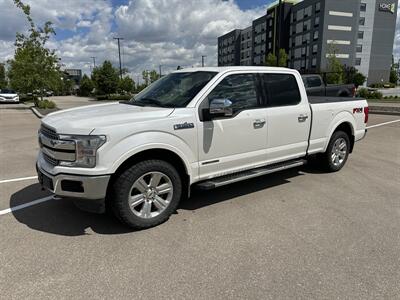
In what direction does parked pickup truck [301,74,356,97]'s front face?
to the viewer's left

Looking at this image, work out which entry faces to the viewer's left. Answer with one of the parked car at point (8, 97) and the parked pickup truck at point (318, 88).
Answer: the parked pickup truck at point (318, 88)

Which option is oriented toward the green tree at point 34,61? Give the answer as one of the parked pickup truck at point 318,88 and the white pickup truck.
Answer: the parked pickup truck

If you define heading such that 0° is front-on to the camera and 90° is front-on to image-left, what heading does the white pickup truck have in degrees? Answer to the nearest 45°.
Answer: approximately 45°

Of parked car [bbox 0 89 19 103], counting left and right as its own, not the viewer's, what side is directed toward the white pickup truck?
front

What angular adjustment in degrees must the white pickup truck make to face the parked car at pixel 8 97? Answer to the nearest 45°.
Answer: approximately 90° to its right

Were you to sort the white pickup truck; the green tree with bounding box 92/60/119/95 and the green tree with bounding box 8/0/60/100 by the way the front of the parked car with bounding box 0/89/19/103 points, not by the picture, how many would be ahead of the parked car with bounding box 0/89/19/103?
2

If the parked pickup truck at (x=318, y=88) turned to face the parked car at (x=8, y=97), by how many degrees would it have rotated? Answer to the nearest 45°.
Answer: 0° — it already faces it

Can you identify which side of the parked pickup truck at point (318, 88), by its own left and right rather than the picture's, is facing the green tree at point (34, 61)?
front

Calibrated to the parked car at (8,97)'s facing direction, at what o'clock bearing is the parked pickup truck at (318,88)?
the parked pickup truck at (318,88) is roughly at 11 o'clock from the parked car at (8,97).
